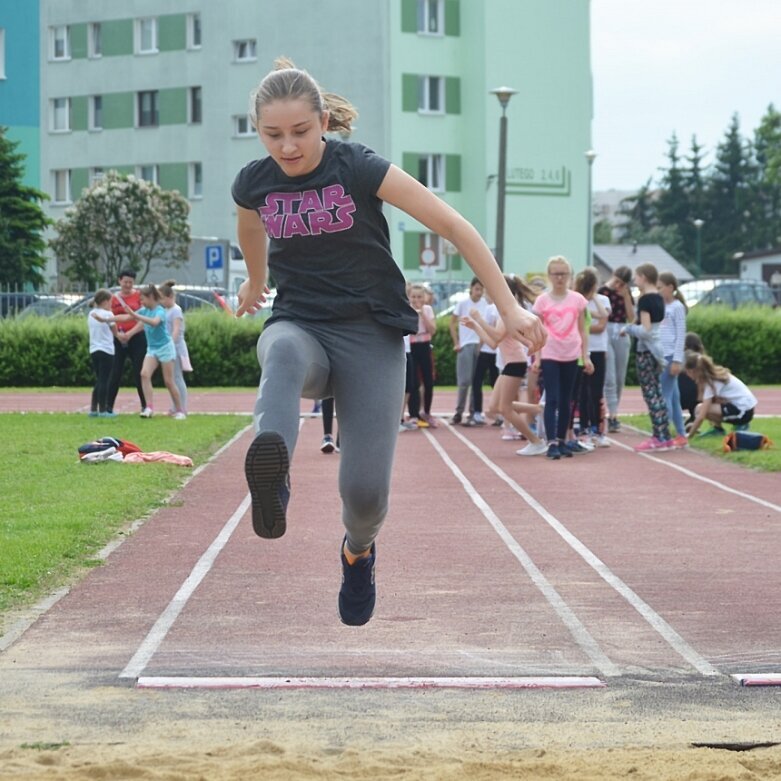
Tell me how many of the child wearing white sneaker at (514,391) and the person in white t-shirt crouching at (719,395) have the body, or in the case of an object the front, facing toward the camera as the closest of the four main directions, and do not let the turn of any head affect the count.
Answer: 0

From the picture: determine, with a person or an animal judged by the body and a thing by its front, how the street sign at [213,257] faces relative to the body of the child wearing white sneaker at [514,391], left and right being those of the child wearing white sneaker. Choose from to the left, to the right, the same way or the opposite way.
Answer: to the left

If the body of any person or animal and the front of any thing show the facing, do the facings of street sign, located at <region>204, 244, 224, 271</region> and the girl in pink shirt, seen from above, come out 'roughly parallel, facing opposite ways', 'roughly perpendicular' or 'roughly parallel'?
roughly parallel

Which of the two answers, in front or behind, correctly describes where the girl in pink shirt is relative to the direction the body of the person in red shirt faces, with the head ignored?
in front

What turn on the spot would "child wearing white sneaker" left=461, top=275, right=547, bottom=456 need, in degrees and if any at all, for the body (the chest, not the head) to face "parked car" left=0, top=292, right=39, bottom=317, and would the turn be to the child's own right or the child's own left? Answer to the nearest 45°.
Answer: approximately 45° to the child's own right

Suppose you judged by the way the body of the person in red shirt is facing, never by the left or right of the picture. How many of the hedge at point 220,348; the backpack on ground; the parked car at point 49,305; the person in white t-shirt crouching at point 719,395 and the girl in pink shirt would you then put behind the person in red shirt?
2

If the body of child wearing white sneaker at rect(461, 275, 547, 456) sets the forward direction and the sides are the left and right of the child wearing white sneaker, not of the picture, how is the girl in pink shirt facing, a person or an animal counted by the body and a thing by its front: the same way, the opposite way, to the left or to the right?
to the left

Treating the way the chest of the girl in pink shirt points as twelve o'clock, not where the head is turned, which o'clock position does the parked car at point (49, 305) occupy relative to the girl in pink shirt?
The parked car is roughly at 5 o'clock from the girl in pink shirt.

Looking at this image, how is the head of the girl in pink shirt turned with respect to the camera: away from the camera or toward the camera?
toward the camera

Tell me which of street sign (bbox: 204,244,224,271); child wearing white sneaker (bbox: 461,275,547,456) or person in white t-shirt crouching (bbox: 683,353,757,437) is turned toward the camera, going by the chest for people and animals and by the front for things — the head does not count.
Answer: the street sign

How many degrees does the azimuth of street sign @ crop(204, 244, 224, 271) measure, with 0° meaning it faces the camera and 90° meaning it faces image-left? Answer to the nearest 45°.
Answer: approximately 0°

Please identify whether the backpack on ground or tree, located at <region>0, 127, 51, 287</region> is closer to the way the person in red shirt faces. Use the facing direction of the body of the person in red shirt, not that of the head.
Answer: the backpack on ground

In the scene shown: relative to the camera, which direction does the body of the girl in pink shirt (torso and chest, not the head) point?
toward the camera

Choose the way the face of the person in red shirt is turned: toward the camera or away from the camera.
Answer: toward the camera

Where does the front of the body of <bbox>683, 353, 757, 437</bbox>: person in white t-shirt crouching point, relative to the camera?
to the viewer's left

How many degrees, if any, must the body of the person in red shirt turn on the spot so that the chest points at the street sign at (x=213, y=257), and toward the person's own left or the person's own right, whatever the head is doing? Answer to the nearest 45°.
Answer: approximately 180°

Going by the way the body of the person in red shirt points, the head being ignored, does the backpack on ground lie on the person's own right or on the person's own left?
on the person's own left

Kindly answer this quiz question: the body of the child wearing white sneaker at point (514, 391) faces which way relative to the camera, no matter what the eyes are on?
to the viewer's left

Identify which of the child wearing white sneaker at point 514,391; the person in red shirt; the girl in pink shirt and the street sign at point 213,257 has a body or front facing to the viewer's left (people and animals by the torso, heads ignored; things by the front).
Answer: the child wearing white sneaker
